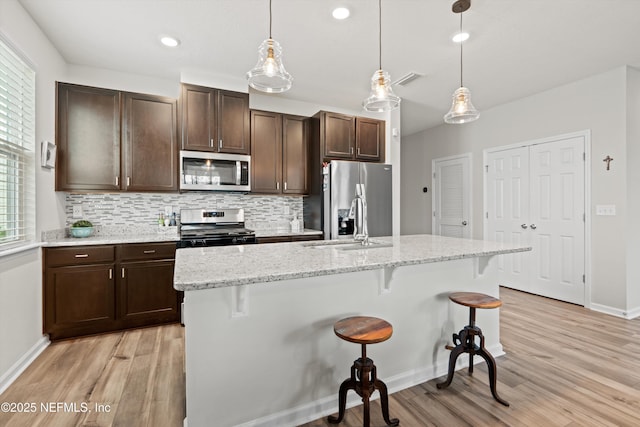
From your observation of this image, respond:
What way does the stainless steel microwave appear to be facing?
toward the camera

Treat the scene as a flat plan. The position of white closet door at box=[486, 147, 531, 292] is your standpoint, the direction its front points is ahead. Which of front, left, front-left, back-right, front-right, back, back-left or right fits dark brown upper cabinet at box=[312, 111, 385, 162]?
front

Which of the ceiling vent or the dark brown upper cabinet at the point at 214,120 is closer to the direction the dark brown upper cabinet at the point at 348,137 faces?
the ceiling vent

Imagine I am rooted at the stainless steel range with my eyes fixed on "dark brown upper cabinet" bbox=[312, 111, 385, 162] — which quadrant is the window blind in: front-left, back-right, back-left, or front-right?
back-right

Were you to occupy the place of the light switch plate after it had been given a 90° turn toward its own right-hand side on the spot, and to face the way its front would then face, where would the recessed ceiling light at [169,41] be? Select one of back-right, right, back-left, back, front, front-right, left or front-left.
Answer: front-left

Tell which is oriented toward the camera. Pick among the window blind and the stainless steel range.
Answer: the stainless steel range

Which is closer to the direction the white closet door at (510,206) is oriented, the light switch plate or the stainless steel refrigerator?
the stainless steel refrigerator

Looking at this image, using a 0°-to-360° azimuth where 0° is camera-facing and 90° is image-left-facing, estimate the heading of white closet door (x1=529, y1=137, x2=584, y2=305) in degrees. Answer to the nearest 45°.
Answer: approximately 45°

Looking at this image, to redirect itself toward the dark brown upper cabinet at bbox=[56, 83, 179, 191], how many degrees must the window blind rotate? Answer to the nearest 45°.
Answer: approximately 45° to its left

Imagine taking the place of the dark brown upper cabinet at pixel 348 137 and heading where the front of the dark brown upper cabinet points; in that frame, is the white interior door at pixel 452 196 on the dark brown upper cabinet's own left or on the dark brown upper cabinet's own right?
on the dark brown upper cabinet's own left

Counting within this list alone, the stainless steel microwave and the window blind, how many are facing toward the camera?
1

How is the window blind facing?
to the viewer's right
